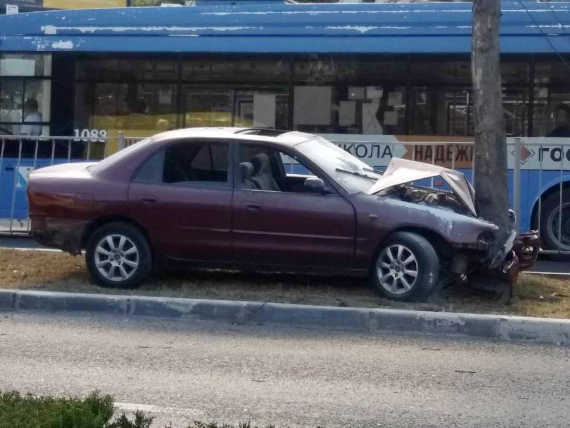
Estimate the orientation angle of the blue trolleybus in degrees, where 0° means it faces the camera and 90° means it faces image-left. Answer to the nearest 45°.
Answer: approximately 90°

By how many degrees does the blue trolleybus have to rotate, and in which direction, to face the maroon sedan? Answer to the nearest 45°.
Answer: approximately 90° to its left

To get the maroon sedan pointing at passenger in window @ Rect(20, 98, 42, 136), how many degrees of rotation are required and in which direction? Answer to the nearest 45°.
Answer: approximately 135° to its left

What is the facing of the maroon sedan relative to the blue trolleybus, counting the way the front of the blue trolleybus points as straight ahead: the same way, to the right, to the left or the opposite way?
the opposite way

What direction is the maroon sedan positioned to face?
to the viewer's right

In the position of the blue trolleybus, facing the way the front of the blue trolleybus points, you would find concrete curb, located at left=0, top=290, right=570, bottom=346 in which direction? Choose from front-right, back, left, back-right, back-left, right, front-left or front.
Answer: left

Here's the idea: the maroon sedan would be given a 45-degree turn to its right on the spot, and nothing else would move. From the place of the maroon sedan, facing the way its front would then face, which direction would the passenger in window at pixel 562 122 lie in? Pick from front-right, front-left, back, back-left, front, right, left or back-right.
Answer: left

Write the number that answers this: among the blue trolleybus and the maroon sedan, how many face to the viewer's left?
1

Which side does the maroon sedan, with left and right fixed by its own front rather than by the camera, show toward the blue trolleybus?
left

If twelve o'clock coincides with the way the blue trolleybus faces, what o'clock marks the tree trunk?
The tree trunk is roughly at 8 o'clock from the blue trolleybus.
